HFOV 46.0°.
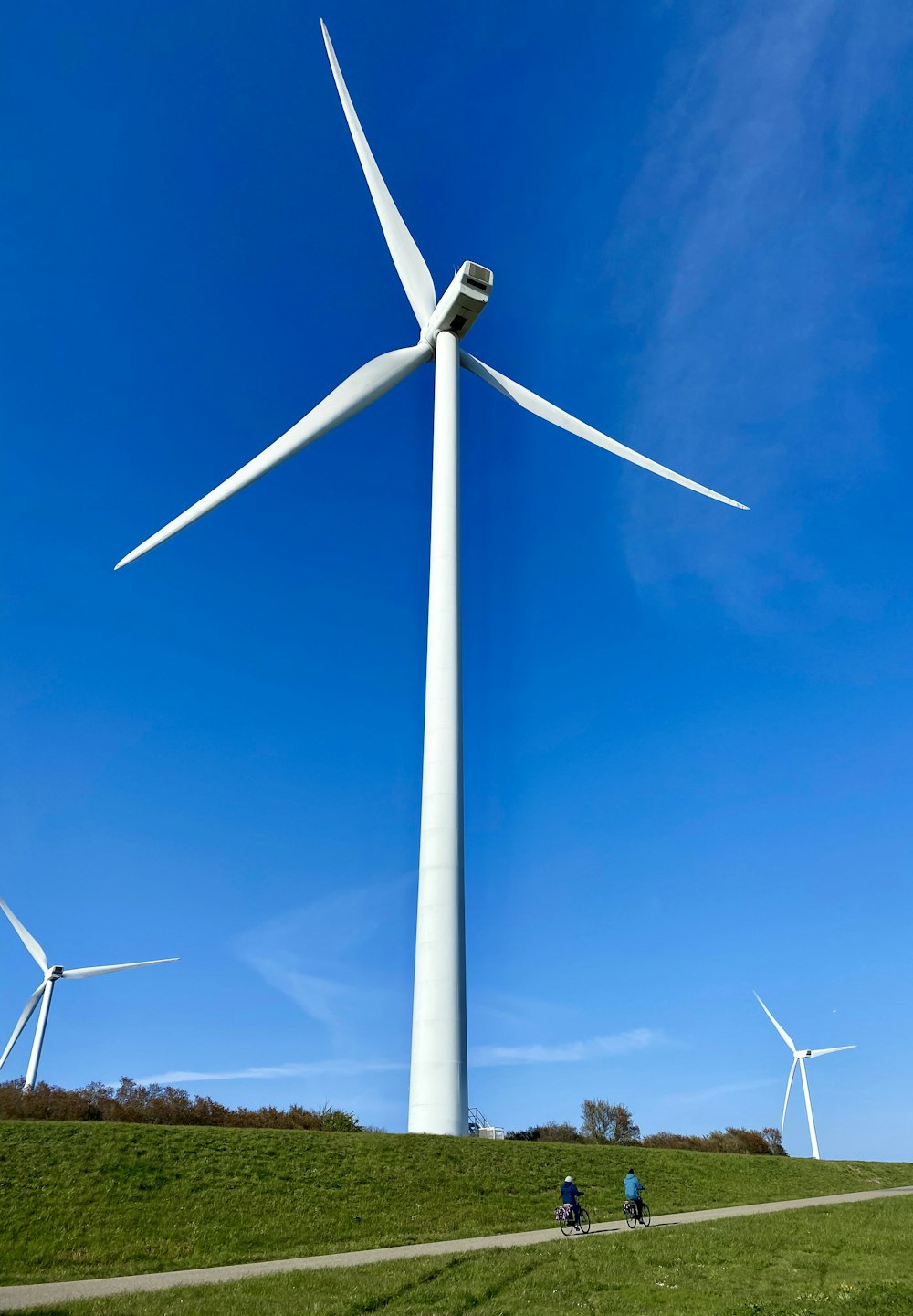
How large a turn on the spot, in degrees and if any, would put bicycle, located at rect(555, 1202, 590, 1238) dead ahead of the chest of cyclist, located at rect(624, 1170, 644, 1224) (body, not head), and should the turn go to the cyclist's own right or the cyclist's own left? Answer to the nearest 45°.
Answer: approximately 180°

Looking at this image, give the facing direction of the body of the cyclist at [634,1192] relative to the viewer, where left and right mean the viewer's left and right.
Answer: facing away from the viewer and to the right of the viewer

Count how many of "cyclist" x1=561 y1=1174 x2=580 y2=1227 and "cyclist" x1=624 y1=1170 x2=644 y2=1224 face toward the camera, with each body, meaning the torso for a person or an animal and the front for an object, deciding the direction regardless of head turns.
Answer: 0

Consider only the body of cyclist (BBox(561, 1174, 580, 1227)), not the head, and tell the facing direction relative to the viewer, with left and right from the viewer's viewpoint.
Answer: facing away from the viewer and to the right of the viewer

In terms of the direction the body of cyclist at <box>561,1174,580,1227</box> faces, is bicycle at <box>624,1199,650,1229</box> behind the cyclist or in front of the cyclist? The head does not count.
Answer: in front

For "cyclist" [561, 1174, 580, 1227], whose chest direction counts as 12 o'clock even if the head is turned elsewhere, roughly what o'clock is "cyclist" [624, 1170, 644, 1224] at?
"cyclist" [624, 1170, 644, 1224] is roughly at 12 o'clock from "cyclist" [561, 1174, 580, 1227].
